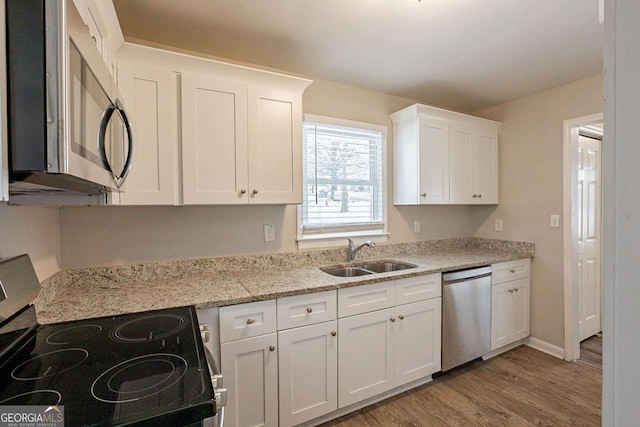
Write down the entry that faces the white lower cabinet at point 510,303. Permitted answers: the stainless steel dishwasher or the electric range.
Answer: the electric range

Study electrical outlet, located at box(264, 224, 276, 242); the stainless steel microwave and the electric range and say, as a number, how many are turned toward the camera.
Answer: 1

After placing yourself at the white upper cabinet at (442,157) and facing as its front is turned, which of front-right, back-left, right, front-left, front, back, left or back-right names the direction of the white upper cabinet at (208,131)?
right

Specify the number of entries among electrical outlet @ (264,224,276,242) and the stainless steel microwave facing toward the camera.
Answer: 1

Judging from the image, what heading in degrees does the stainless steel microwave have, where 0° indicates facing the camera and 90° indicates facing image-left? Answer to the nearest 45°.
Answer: approximately 270°

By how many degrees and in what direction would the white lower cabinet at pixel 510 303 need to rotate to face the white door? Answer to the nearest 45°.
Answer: approximately 90° to its left

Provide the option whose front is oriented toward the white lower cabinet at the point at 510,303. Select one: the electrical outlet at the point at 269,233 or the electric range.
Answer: the electric range

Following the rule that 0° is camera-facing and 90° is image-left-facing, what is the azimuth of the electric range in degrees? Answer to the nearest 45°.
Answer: approximately 270°

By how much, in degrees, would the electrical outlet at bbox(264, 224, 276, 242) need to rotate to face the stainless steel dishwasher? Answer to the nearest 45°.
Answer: approximately 90° to its left

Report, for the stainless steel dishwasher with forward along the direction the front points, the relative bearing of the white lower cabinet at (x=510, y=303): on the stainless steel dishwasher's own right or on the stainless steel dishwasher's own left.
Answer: on the stainless steel dishwasher's own left

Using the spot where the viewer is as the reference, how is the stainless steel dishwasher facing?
facing the viewer and to the right of the viewer
